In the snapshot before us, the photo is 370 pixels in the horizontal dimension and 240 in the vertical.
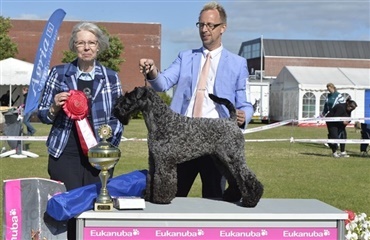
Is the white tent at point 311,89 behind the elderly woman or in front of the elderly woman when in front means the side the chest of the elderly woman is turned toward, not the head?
behind

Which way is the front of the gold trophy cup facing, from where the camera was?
facing the viewer

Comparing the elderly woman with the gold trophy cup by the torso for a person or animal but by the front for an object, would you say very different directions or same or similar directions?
same or similar directions

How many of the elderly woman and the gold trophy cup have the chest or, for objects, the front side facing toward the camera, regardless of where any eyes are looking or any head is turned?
2

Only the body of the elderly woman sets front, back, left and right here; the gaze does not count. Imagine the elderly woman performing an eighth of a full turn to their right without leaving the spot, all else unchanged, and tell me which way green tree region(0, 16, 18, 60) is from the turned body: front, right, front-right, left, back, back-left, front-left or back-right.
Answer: back-right

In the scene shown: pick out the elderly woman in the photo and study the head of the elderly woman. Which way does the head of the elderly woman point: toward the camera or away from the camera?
toward the camera

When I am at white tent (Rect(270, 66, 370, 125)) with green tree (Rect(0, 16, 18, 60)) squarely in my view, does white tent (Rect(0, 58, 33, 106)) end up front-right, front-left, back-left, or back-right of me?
front-left

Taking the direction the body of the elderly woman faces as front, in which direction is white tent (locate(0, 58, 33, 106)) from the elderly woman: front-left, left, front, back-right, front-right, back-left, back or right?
back

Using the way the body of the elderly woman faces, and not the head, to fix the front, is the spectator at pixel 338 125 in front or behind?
behind

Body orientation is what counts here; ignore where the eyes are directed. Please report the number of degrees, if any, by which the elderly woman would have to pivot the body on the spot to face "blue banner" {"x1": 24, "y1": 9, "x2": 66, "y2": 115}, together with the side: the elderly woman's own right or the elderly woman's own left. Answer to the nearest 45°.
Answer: approximately 180°

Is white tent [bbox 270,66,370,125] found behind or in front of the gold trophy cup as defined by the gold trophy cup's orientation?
behind

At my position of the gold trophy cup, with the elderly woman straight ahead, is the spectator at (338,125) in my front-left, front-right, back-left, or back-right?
front-right

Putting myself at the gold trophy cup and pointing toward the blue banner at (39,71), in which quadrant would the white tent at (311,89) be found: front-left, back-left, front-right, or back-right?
front-right

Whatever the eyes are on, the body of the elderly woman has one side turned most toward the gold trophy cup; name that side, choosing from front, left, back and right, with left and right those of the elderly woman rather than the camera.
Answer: front

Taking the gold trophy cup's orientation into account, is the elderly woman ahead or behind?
behind
